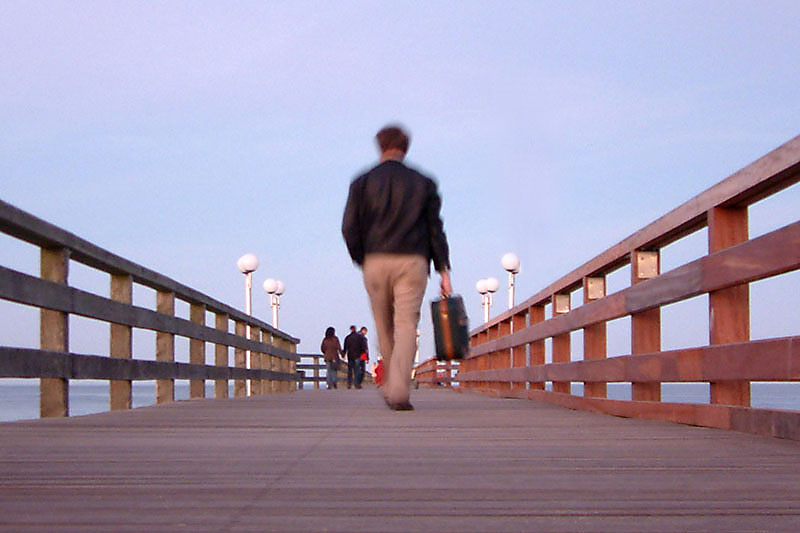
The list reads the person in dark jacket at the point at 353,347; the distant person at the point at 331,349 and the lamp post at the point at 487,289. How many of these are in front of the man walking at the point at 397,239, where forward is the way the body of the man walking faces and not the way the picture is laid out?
3

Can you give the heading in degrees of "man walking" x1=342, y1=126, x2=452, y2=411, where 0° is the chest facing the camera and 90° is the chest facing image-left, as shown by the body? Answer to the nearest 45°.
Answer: approximately 180°

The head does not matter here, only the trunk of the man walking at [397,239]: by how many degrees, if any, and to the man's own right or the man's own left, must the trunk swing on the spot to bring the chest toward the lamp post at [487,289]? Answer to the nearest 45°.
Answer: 0° — they already face it

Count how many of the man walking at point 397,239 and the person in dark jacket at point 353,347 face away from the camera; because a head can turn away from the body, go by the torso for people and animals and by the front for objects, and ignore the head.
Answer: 2

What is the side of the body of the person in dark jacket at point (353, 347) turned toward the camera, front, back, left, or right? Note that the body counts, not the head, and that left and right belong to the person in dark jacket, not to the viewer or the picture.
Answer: back

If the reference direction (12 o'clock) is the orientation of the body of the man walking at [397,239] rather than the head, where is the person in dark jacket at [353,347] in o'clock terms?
The person in dark jacket is roughly at 12 o'clock from the man walking.

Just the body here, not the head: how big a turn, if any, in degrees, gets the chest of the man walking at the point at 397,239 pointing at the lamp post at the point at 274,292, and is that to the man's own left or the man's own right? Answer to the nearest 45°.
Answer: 0° — they already face it

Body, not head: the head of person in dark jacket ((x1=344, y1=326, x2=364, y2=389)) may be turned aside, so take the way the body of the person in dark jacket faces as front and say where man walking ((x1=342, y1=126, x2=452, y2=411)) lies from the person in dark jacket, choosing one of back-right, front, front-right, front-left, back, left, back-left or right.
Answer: back

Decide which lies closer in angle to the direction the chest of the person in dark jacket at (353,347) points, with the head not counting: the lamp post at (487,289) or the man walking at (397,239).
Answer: the lamp post

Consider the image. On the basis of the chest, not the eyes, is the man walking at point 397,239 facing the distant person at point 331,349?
yes
